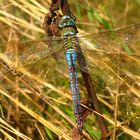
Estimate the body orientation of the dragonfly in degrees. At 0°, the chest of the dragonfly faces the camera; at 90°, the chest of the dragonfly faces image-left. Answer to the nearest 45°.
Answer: approximately 180°
